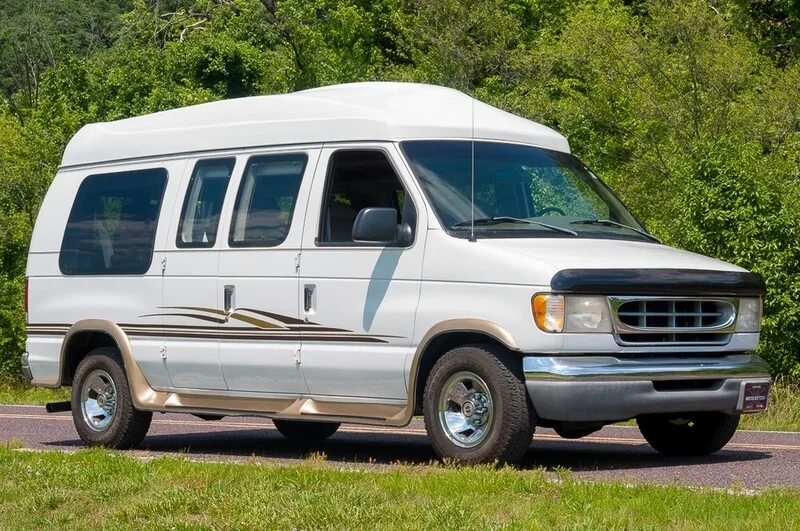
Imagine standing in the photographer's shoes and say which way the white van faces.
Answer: facing the viewer and to the right of the viewer
